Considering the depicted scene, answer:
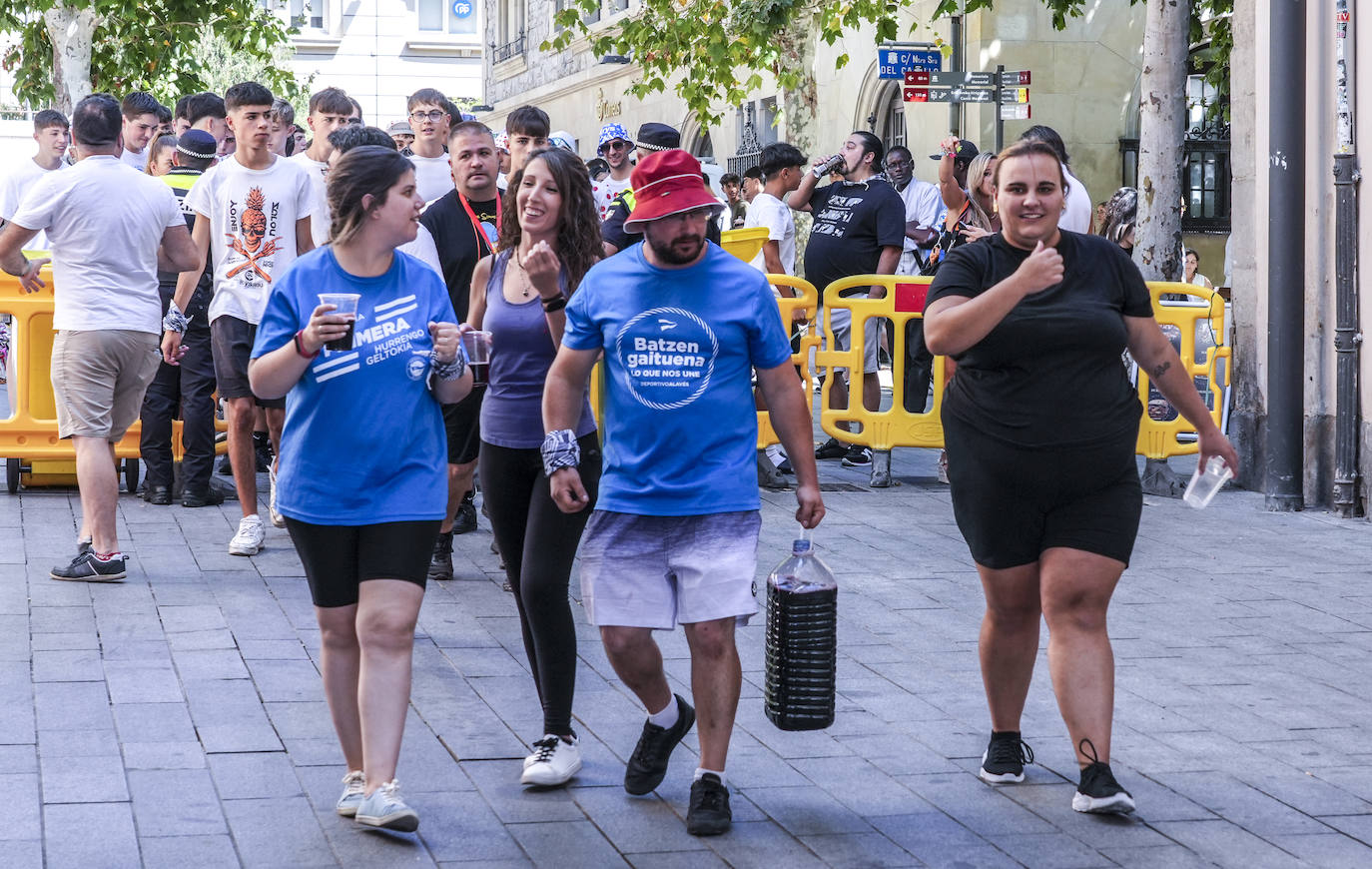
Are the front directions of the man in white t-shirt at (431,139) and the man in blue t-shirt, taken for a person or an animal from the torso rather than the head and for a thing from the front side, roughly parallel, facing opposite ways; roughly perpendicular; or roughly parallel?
roughly parallel

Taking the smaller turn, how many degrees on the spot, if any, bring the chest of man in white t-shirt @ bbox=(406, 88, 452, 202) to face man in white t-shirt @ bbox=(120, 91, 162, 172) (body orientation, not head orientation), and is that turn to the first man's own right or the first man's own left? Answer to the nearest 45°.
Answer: approximately 135° to the first man's own right

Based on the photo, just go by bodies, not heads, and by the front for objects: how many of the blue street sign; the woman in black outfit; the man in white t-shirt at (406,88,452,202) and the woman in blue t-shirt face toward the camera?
4

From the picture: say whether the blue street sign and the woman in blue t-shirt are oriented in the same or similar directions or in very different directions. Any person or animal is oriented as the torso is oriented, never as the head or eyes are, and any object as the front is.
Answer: same or similar directions

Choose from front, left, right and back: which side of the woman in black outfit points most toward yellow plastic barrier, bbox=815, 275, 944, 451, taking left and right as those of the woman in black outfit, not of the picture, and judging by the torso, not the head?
back

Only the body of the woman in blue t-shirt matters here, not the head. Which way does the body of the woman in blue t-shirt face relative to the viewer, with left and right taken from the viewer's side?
facing the viewer

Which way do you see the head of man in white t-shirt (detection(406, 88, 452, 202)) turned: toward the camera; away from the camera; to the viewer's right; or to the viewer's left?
toward the camera

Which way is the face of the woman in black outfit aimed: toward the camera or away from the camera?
toward the camera

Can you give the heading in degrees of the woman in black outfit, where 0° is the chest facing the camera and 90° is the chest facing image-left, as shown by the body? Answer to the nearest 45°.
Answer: approximately 0°

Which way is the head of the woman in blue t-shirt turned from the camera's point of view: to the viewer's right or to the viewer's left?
to the viewer's right

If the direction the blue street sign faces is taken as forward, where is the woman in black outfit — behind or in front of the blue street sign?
in front

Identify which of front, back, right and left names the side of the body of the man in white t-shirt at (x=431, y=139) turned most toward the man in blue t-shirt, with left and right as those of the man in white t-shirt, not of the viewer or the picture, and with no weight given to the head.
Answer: front

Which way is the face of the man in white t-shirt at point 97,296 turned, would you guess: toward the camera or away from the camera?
away from the camera

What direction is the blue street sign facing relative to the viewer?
toward the camera
